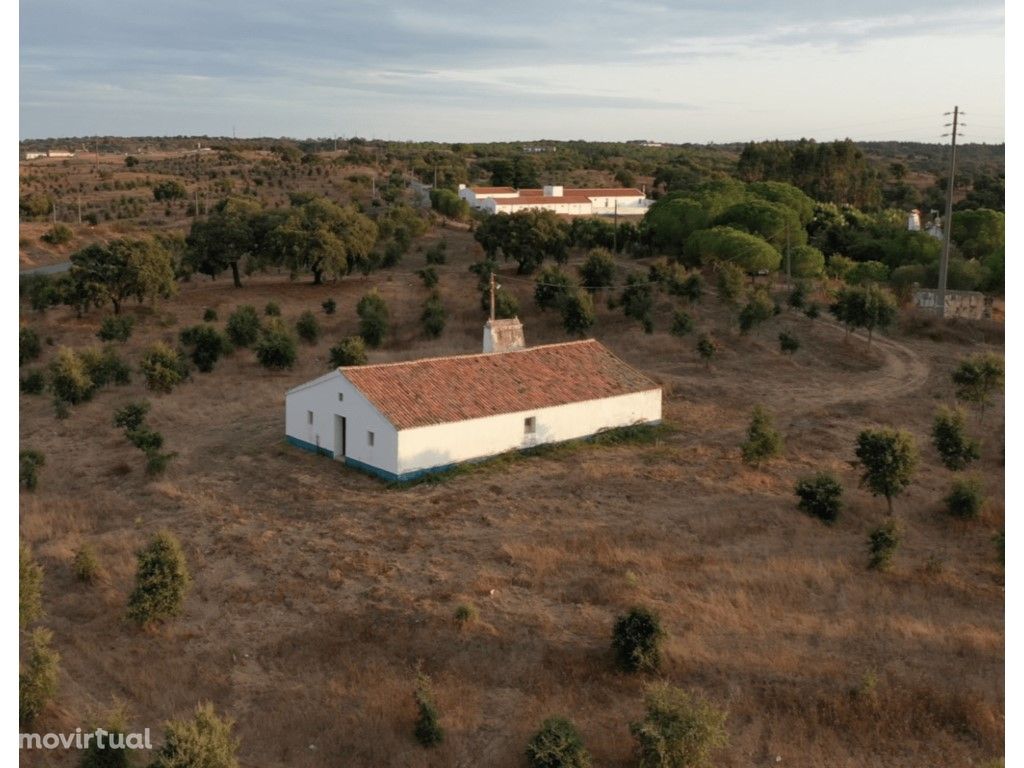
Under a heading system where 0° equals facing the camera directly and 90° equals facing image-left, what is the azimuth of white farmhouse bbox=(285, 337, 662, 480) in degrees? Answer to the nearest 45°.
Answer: approximately 45°

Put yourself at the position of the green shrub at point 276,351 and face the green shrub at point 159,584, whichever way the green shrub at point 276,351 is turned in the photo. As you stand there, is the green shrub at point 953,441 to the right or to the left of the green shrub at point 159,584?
left

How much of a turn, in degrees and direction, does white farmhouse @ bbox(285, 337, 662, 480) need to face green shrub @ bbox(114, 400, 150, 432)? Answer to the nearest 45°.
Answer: approximately 45° to its right
